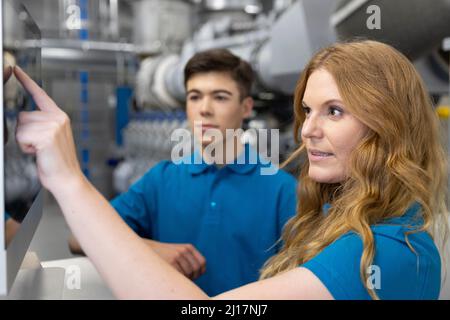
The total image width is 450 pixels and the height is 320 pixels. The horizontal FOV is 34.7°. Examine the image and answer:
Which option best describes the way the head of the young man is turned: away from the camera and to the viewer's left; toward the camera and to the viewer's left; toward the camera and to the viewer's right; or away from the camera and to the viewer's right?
toward the camera and to the viewer's left

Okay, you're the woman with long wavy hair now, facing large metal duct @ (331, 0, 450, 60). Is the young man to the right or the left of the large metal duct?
left

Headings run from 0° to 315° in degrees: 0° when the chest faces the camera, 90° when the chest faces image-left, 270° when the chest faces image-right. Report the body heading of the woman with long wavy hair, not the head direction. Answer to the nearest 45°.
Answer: approximately 90°

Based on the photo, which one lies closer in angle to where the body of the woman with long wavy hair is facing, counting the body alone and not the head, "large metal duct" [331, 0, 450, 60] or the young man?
the young man

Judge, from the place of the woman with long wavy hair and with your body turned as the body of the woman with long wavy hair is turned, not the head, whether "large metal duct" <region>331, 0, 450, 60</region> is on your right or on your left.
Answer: on your right

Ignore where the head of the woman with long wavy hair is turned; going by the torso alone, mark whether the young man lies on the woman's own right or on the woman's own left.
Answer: on the woman's own right
